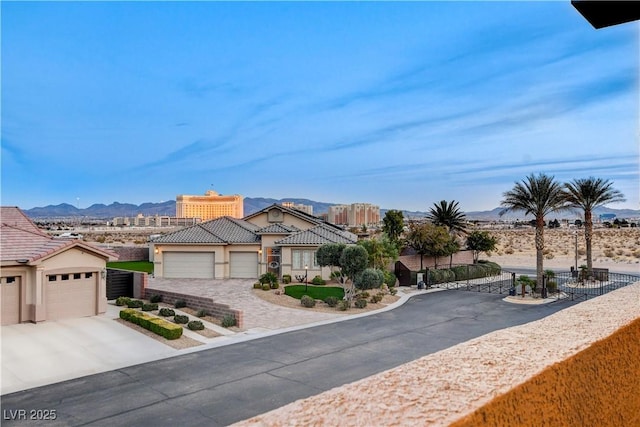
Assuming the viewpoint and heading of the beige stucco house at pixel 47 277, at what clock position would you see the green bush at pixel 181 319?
The green bush is roughly at 10 o'clock from the beige stucco house.

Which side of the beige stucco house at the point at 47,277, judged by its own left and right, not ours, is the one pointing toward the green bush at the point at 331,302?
left

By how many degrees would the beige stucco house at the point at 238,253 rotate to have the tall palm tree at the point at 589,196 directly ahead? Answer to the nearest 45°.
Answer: approximately 90° to its left

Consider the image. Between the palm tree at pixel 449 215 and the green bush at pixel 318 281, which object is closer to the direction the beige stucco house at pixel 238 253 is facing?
the green bush

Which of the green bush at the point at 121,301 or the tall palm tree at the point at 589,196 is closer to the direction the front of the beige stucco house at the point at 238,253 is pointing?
the green bush

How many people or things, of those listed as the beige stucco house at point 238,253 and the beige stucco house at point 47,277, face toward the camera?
2

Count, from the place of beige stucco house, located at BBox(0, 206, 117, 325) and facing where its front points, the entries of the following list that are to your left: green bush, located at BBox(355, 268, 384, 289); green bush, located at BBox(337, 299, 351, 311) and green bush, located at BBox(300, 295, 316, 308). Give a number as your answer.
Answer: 3

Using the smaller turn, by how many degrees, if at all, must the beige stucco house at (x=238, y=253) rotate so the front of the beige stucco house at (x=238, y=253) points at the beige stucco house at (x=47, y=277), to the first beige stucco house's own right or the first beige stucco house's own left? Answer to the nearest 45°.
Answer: approximately 45° to the first beige stucco house's own right

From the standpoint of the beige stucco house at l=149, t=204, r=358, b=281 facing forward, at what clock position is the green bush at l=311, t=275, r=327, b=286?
The green bush is roughly at 10 o'clock from the beige stucco house.

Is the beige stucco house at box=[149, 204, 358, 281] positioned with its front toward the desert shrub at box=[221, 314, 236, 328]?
yes

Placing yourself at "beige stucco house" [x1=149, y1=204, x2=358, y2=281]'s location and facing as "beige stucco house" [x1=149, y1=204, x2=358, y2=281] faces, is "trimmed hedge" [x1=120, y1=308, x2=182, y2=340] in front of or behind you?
in front

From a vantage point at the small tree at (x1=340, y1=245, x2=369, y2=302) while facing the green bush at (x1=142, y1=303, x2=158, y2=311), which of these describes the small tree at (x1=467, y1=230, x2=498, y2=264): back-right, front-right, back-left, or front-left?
back-right

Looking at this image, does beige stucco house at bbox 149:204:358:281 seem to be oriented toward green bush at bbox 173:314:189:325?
yes

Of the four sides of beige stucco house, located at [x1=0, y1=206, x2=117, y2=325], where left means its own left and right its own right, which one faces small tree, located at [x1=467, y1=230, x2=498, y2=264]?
left

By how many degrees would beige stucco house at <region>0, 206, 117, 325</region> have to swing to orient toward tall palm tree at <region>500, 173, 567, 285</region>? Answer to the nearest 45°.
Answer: approximately 90° to its left
